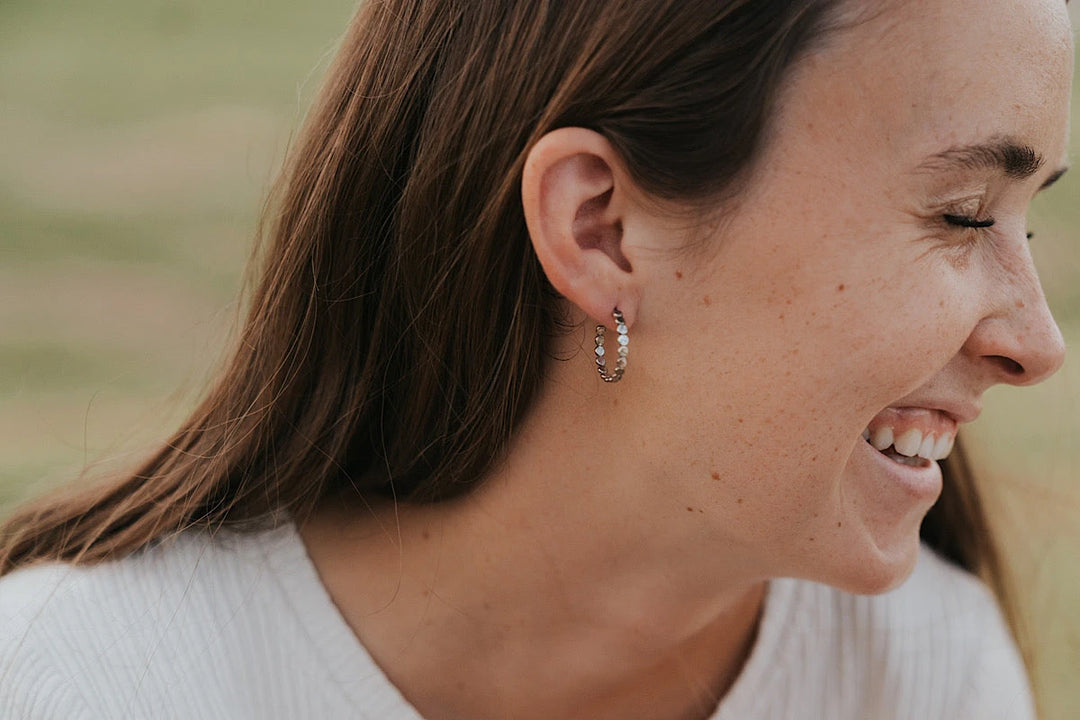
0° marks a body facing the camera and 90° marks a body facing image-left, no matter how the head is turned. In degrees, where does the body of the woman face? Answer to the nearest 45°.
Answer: approximately 315°

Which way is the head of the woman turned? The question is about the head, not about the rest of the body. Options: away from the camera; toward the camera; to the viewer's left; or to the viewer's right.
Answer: to the viewer's right
